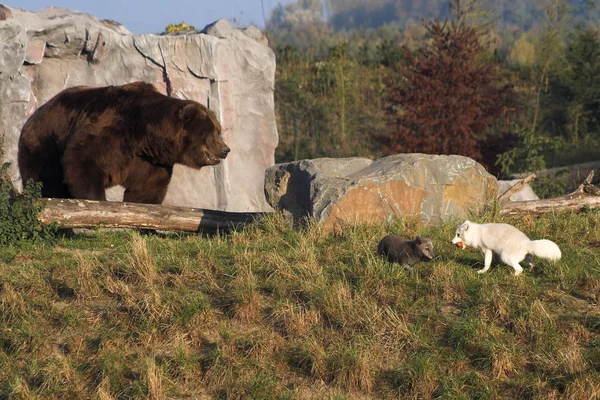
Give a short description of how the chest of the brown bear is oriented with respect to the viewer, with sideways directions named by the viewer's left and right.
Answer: facing to the right of the viewer

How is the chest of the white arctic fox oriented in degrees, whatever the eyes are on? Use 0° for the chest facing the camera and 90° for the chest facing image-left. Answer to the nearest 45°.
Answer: approximately 90°

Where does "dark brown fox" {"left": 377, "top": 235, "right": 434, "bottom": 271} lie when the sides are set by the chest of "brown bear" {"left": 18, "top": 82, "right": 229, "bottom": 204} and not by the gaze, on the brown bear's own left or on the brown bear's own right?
on the brown bear's own right

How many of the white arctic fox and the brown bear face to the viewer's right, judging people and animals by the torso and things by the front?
1

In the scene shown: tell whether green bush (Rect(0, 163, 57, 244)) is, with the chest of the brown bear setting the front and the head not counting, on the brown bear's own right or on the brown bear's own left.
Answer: on the brown bear's own right

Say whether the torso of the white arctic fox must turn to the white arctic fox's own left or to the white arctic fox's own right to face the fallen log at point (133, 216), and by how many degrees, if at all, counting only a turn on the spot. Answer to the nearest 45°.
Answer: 0° — it already faces it

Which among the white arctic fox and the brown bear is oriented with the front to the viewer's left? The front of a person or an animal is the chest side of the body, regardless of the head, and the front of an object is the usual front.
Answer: the white arctic fox

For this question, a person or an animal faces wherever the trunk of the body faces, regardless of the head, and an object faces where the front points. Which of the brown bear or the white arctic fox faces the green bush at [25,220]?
the white arctic fox

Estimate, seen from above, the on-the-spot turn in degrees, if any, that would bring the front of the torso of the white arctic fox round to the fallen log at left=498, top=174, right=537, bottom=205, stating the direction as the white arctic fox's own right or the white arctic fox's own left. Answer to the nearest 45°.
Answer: approximately 90° to the white arctic fox's own right
